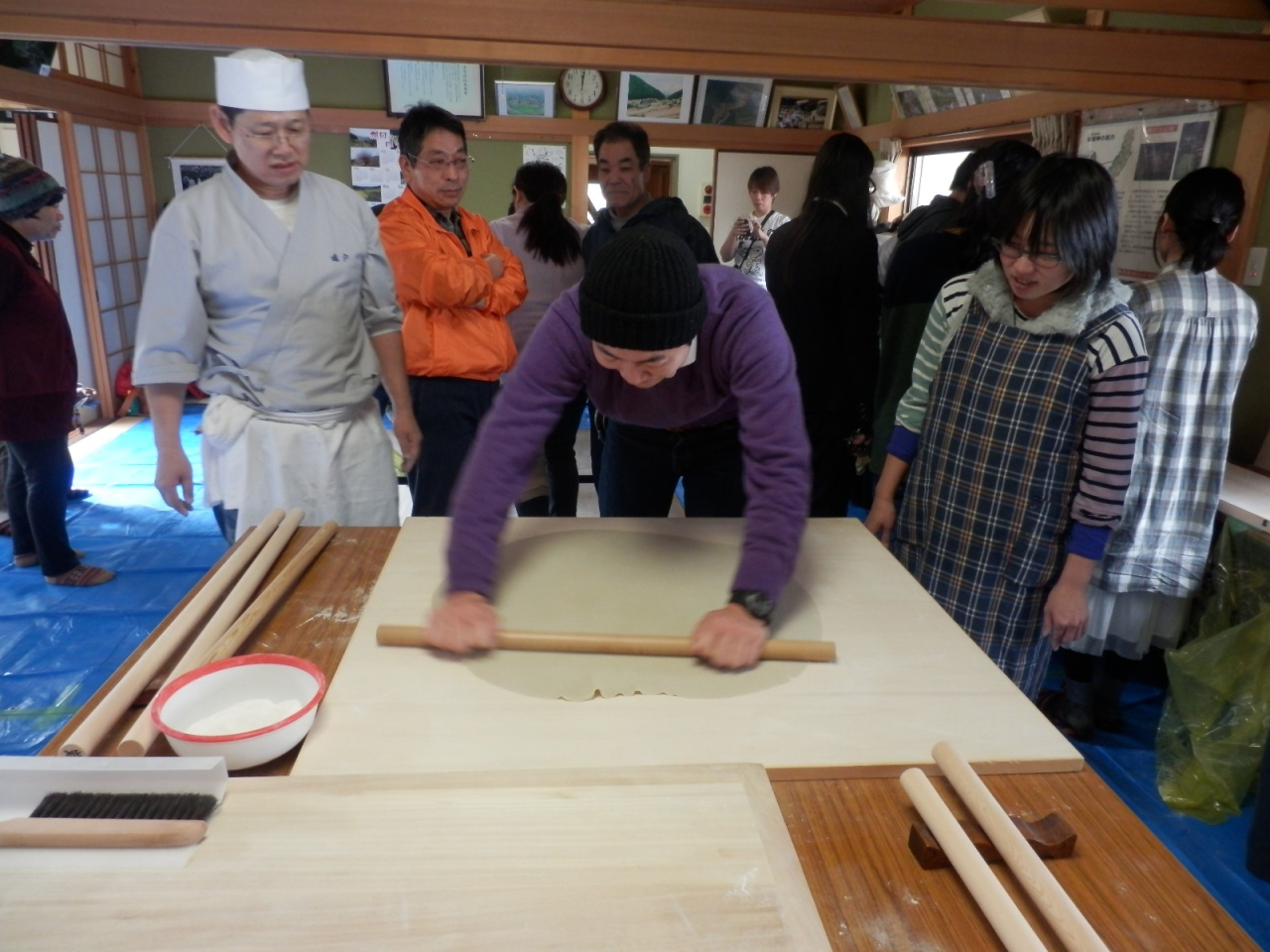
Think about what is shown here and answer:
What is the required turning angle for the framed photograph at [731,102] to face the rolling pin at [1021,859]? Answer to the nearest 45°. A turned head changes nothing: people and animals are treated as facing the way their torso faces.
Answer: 0° — it already faces it

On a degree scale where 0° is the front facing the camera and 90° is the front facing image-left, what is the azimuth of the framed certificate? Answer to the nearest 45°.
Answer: approximately 0°

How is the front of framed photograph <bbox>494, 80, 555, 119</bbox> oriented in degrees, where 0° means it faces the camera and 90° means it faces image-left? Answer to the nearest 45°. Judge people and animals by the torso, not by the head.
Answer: approximately 0°

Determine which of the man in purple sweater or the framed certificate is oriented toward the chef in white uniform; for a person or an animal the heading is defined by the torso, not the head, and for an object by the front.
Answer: the framed certificate

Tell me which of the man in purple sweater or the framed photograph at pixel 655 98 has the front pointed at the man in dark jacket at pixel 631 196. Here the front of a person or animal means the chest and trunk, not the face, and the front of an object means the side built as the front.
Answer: the framed photograph

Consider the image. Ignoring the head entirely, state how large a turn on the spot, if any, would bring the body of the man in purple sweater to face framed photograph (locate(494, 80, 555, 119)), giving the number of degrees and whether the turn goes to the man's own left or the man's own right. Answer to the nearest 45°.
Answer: approximately 180°

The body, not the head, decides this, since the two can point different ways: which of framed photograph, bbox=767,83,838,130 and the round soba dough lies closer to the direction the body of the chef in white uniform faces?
the round soba dough

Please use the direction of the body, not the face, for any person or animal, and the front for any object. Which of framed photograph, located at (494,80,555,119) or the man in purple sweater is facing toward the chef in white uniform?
the framed photograph
